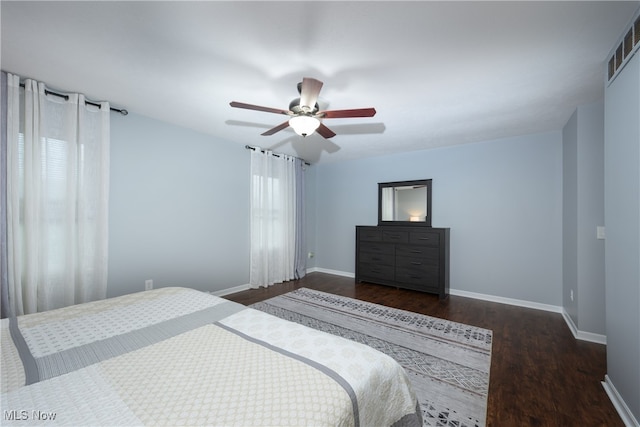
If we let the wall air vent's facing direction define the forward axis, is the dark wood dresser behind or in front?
in front

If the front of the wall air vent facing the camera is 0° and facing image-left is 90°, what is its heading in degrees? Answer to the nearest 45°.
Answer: approximately 90°

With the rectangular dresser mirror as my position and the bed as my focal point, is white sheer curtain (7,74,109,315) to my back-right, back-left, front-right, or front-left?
front-right

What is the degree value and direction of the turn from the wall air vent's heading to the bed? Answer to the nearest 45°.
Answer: approximately 45° to its left

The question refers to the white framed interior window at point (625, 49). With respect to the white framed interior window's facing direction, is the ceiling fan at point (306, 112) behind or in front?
in front

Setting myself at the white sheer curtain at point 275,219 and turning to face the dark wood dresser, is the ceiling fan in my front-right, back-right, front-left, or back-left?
front-right

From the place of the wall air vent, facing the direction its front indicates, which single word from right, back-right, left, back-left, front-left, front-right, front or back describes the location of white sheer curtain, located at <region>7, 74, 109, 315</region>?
front-left

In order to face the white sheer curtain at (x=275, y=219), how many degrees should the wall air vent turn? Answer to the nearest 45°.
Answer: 0° — it already faces it

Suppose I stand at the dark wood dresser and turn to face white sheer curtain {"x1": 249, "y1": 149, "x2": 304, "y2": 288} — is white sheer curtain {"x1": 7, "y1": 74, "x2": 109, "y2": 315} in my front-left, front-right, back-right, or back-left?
front-left

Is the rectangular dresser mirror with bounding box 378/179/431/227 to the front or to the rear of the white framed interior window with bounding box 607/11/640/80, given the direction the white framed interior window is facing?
to the front
